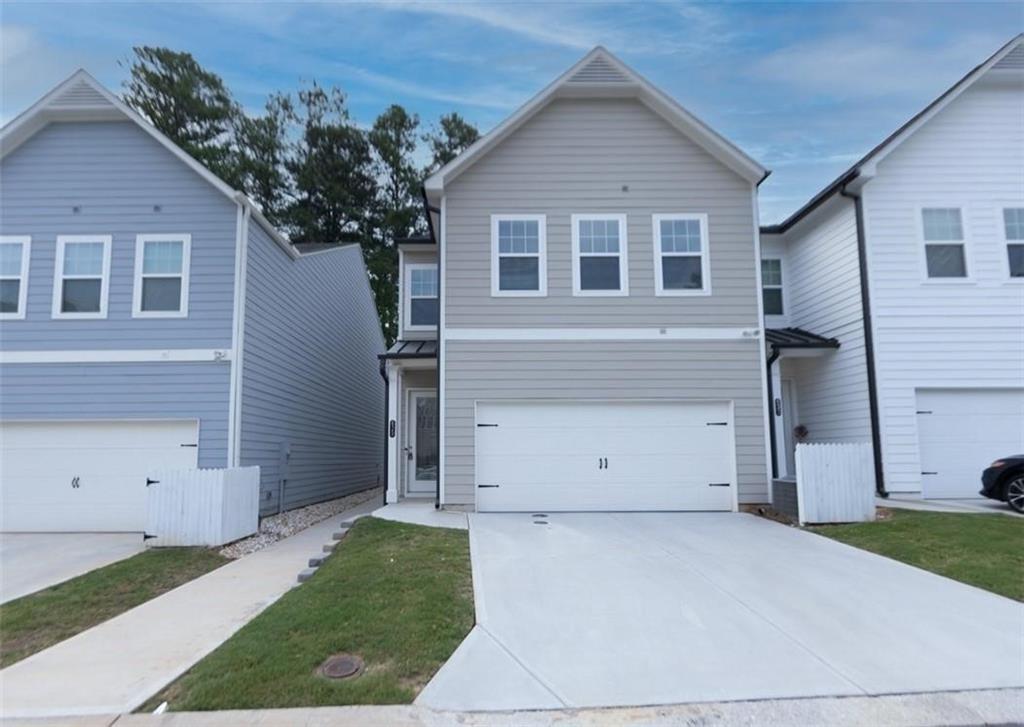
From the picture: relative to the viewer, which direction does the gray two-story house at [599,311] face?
toward the camera

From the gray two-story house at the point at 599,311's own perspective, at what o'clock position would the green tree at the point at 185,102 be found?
The green tree is roughly at 4 o'clock from the gray two-story house.

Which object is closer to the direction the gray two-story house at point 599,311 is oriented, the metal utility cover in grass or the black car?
the metal utility cover in grass

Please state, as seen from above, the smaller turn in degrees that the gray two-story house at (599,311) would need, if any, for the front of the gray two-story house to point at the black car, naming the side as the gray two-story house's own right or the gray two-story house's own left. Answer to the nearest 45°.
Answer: approximately 90° to the gray two-story house's own left

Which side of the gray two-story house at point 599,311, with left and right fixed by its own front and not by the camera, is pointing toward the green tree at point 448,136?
back

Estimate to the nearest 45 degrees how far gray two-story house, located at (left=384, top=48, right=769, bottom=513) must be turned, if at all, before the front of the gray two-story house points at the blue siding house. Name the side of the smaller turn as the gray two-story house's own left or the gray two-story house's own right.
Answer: approximately 90° to the gray two-story house's own right

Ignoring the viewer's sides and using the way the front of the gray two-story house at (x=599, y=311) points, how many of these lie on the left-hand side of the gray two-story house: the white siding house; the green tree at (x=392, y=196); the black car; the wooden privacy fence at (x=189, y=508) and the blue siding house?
2

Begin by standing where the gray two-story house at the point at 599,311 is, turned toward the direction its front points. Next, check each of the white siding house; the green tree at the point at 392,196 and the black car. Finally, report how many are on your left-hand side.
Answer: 2

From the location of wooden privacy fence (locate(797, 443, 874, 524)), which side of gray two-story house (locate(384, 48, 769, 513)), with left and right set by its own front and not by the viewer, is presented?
left

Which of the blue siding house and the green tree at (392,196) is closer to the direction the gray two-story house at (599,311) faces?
the blue siding house

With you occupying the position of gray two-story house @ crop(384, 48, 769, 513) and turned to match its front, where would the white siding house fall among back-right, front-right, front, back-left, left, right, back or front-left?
left

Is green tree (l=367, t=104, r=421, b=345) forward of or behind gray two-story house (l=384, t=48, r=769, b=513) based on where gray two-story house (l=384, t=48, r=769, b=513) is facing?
behind

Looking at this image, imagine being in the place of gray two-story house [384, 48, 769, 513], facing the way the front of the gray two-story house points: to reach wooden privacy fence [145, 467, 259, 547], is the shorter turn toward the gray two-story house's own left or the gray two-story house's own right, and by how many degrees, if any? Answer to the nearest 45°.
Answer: approximately 90° to the gray two-story house's own right
